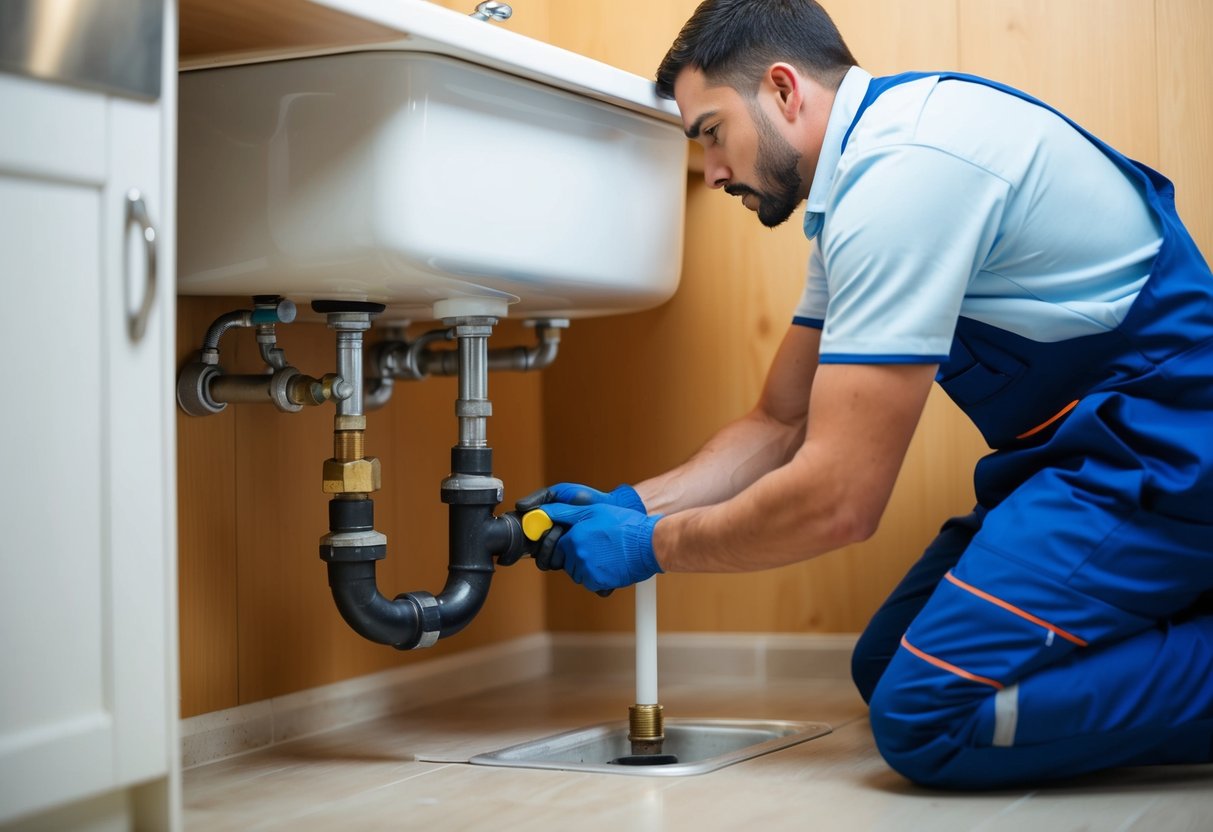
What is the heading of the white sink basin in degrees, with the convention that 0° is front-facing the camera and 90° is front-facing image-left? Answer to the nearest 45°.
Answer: approximately 315°

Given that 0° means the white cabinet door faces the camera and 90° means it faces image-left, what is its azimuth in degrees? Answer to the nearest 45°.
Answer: approximately 315°

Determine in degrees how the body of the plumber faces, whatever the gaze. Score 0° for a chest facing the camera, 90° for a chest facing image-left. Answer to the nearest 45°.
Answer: approximately 90°

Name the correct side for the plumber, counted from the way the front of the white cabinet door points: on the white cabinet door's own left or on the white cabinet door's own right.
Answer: on the white cabinet door's own left

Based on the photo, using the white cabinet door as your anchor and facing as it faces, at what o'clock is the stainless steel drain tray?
The stainless steel drain tray is roughly at 9 o'clock from the white cabinet door.

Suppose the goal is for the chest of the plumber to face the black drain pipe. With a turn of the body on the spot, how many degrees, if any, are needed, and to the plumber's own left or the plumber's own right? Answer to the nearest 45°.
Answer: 0° — they already face it
